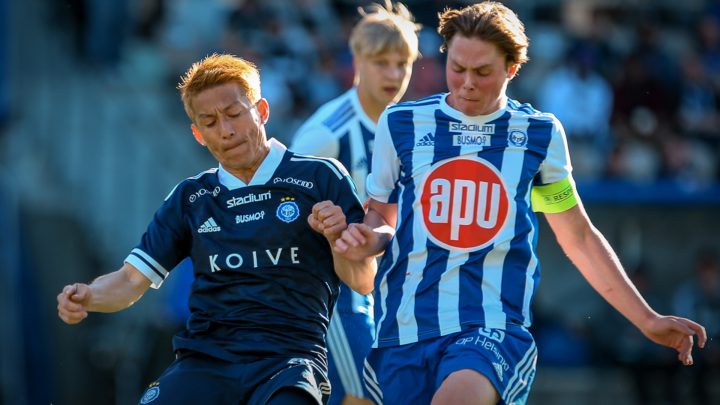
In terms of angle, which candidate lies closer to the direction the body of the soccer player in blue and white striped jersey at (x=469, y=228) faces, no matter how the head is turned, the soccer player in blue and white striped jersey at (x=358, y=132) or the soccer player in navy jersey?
the soccer player in navy jersey

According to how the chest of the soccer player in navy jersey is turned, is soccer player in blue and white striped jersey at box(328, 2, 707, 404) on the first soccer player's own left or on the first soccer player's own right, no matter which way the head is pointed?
on the first soccer player's own left

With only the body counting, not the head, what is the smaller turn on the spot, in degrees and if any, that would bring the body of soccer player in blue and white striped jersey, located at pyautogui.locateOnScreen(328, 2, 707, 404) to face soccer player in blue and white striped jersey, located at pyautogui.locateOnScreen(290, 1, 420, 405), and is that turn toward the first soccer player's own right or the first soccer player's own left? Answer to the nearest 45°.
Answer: approximately 135° to the first soccer player's own right

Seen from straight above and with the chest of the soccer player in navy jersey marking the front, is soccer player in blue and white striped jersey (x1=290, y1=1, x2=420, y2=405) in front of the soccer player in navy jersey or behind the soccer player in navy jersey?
behind

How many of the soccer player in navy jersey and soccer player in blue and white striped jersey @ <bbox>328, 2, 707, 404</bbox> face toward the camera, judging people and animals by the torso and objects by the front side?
2

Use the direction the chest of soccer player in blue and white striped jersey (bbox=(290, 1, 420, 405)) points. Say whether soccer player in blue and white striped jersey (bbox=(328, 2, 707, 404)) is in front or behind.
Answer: in front

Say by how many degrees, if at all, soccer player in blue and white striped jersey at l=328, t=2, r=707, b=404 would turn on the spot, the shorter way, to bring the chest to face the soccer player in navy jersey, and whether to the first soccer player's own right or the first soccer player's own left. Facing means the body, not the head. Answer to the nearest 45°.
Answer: approximately 90° to the first soccer player's own right

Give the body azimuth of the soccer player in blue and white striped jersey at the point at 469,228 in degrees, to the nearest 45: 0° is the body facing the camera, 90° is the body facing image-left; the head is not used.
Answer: approximately 0°
